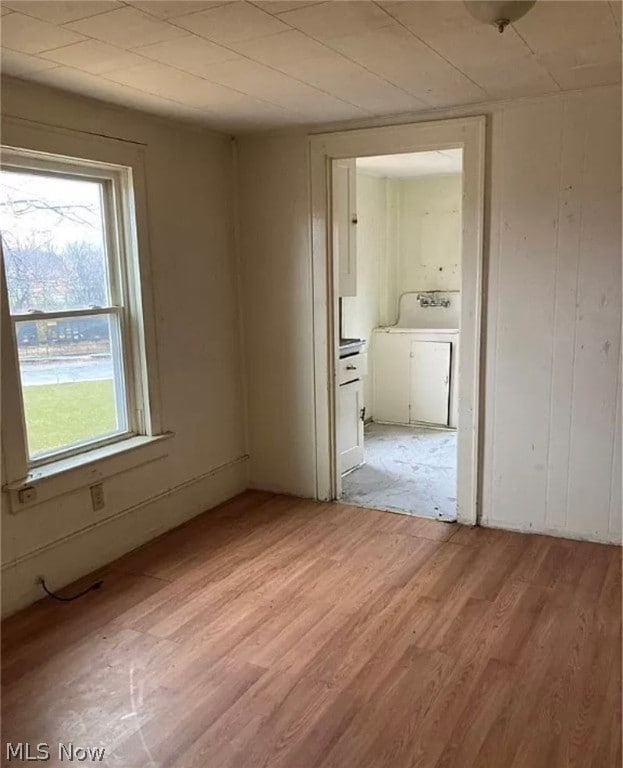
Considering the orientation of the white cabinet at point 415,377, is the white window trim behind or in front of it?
in front

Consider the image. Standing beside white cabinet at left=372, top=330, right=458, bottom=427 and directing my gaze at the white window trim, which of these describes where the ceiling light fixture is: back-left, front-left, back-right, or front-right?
front-left

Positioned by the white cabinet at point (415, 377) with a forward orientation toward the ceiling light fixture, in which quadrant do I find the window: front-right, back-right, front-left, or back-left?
front-right

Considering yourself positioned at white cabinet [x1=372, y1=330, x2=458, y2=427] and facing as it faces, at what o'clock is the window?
The window is roughly at 1 o'clock from the white cabinet.

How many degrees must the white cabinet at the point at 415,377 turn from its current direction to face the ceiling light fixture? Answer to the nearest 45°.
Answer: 0° — it already faces it

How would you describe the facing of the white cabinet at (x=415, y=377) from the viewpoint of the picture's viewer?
facing the viewer
